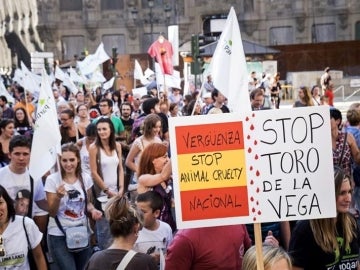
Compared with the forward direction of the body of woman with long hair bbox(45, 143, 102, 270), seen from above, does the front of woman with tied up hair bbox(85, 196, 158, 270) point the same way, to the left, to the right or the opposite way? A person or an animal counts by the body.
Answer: the opposite way

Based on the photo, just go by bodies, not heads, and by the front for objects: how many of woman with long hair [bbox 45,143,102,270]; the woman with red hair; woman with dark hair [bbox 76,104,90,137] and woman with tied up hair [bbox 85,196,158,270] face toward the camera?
2

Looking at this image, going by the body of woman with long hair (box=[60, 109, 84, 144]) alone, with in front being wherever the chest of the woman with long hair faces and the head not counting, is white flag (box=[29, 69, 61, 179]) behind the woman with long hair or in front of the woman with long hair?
in front

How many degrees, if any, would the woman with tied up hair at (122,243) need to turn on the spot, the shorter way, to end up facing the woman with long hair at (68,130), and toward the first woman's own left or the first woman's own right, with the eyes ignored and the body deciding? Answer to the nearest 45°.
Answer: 0° — they already face them

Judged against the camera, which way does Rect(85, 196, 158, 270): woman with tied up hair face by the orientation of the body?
away from the camera

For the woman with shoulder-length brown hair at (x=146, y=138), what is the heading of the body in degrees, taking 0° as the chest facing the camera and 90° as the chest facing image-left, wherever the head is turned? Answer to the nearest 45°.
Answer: approximately 315°

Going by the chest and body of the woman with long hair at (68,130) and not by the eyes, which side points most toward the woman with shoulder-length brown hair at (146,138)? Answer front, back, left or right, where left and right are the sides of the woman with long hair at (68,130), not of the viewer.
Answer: left

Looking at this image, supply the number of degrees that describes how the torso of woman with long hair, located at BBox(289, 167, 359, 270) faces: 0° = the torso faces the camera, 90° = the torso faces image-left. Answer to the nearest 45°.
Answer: approximately 315°

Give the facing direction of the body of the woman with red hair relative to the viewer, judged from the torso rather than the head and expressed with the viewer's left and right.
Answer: facing to the right of the viewer

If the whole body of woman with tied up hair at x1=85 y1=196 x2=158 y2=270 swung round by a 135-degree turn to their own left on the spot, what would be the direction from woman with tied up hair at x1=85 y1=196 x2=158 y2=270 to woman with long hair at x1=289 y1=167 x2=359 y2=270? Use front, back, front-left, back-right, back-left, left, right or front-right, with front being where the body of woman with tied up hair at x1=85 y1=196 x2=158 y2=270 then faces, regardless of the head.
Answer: back-left

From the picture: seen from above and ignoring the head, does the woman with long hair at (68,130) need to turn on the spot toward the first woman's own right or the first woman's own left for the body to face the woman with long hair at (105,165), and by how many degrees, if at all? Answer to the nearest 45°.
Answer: approximately 45° to the first woman's own left

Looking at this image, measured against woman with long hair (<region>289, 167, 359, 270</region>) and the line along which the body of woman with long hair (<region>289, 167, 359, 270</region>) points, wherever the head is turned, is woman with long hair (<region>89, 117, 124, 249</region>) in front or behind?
behind

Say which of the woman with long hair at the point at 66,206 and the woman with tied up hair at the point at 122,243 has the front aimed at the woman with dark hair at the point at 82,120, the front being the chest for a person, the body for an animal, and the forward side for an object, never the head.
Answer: the woman with tied up hair at the point at 122,243

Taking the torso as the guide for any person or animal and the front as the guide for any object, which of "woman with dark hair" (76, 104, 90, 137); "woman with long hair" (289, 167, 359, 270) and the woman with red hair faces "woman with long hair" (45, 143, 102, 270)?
"woman with dark hair" (76, 104, 90, 137)
